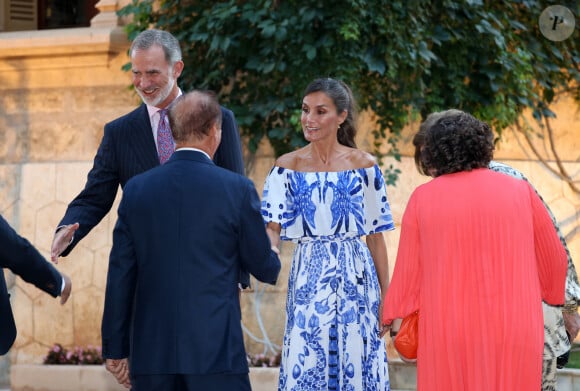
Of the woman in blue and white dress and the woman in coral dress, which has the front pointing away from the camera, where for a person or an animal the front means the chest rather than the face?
the woman in coral dress

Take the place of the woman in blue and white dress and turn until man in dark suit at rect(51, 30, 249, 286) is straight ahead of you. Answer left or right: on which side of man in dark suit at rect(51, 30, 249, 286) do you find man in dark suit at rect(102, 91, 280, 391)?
left

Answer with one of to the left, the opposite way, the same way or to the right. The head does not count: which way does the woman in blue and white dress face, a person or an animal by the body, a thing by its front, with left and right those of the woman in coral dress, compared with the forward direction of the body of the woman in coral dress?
the opposite way

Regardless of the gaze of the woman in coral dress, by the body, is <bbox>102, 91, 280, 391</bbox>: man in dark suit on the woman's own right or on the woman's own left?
on the woman's own left

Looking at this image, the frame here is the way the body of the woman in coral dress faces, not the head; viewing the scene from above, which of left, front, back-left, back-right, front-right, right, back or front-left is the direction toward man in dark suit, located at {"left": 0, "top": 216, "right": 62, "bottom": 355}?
left

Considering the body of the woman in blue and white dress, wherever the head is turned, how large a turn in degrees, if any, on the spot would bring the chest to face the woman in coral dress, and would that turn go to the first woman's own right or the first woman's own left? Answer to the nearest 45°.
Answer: approximately 45° to the first woman's own left

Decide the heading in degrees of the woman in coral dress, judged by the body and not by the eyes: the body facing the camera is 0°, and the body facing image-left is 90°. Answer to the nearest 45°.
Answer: approximately 180°

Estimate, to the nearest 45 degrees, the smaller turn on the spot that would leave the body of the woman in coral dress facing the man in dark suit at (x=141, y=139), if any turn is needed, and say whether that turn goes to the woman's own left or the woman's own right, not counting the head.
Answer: approximately 90° to the woman's own left

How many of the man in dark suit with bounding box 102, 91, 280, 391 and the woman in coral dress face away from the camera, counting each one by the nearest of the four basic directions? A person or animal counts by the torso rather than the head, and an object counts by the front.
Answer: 2

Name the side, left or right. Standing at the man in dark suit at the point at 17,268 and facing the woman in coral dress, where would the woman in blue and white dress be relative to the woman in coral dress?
left

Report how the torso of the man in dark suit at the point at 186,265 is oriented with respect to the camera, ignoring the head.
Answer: away from the camera

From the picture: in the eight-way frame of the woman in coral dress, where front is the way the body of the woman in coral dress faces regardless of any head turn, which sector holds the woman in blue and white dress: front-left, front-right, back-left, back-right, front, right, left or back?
front-left

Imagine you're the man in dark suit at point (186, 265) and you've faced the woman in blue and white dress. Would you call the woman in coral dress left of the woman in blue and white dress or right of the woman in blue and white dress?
right
